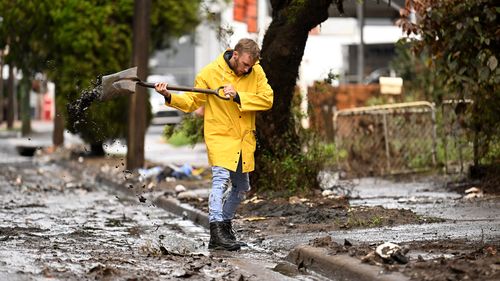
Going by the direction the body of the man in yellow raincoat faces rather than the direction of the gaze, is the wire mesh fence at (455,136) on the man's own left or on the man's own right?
on the man's own left

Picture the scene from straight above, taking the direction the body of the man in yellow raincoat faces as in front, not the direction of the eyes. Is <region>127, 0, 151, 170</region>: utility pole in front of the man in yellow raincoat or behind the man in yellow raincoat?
behind

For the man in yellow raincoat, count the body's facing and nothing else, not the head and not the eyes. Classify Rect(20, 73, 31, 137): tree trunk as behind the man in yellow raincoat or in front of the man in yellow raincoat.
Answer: behind
